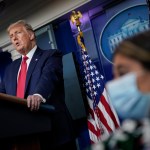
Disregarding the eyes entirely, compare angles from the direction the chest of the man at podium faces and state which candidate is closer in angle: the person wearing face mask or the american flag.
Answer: the person wearing face mask

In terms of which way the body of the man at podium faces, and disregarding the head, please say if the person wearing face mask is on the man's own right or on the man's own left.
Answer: on the man's own left

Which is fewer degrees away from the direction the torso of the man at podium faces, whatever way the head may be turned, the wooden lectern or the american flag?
the wooden lectern

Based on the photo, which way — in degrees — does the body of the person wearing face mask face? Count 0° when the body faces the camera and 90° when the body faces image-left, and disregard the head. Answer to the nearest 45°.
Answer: approximately 90°
